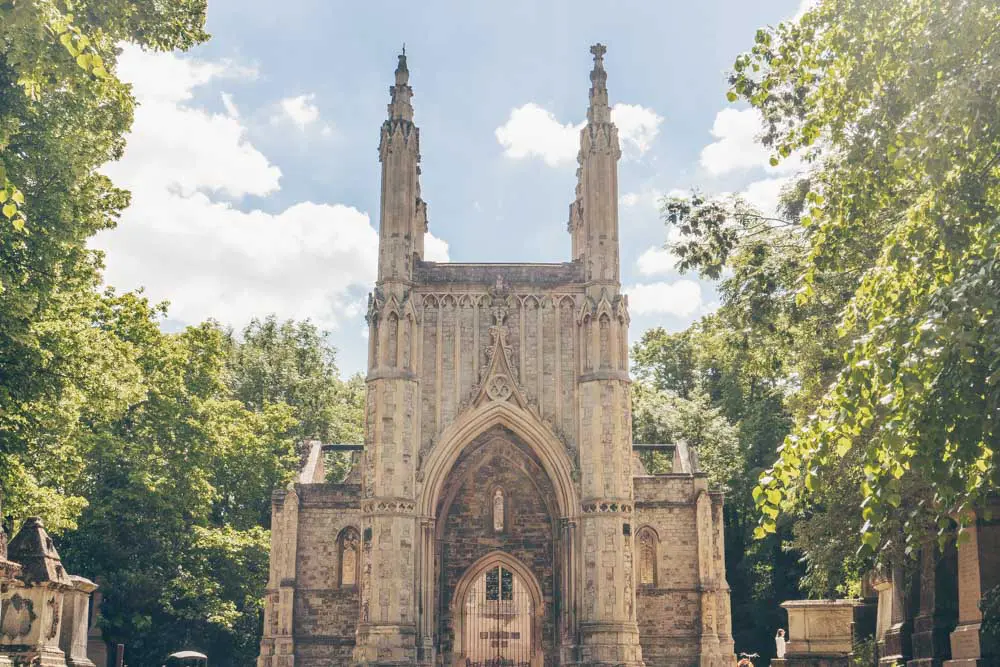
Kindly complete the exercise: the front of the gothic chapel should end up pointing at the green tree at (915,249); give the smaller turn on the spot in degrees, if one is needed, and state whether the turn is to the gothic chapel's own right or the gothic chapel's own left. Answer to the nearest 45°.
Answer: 0° — it already faces it

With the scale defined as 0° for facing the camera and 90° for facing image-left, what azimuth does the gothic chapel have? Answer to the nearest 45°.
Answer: approximately 0°

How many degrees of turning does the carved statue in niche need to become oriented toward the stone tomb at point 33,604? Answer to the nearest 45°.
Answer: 0° — it already faces it

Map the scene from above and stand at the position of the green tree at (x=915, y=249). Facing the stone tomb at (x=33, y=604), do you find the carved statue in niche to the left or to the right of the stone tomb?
right
